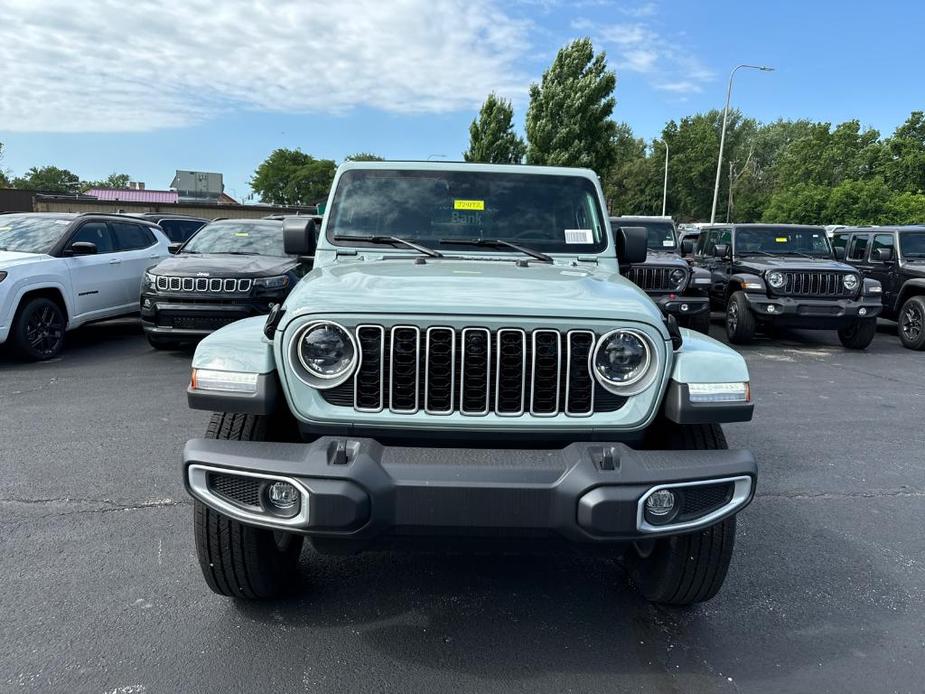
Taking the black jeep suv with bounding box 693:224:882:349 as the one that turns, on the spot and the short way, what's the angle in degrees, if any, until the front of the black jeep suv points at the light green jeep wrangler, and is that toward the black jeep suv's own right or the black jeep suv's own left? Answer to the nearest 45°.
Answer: approximately 45° to the black jeep suv's own right

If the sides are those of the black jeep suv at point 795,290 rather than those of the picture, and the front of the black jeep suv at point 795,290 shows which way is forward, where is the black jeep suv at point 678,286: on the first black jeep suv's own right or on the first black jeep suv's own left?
on the first black jeep suv's own right

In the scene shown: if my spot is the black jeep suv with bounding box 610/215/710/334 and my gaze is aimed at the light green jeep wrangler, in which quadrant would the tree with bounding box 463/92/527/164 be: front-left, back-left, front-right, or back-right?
back-right

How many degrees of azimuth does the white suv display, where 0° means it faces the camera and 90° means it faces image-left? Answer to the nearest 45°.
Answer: approximately 45°

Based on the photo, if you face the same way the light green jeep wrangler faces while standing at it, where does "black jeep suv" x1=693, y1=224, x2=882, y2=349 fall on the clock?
The black jeep suv is roughly at 7 o'clock from the light green jeep wrangler.

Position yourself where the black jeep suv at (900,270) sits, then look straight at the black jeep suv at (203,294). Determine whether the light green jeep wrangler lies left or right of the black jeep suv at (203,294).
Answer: left

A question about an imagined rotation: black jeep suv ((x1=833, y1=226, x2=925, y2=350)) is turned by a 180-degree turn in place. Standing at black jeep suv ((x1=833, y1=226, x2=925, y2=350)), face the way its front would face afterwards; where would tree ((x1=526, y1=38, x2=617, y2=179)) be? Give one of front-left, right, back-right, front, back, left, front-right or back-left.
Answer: front

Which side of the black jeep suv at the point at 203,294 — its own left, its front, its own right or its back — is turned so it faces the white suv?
right

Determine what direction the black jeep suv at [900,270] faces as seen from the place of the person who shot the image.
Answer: facing the viewer and to the right of the viewer

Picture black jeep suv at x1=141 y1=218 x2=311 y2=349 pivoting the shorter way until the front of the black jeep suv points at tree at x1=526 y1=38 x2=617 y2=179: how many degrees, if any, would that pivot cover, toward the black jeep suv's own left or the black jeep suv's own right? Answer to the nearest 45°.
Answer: approximately 180°

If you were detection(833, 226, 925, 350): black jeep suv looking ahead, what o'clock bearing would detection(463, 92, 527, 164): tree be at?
The tree is roughly at 6 o'clock from the black jeep suv.

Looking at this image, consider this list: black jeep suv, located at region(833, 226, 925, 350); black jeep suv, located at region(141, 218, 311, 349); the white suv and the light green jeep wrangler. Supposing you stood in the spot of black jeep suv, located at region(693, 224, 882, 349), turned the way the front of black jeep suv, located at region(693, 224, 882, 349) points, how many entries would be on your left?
1

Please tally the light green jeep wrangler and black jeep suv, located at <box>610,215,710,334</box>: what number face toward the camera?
2
